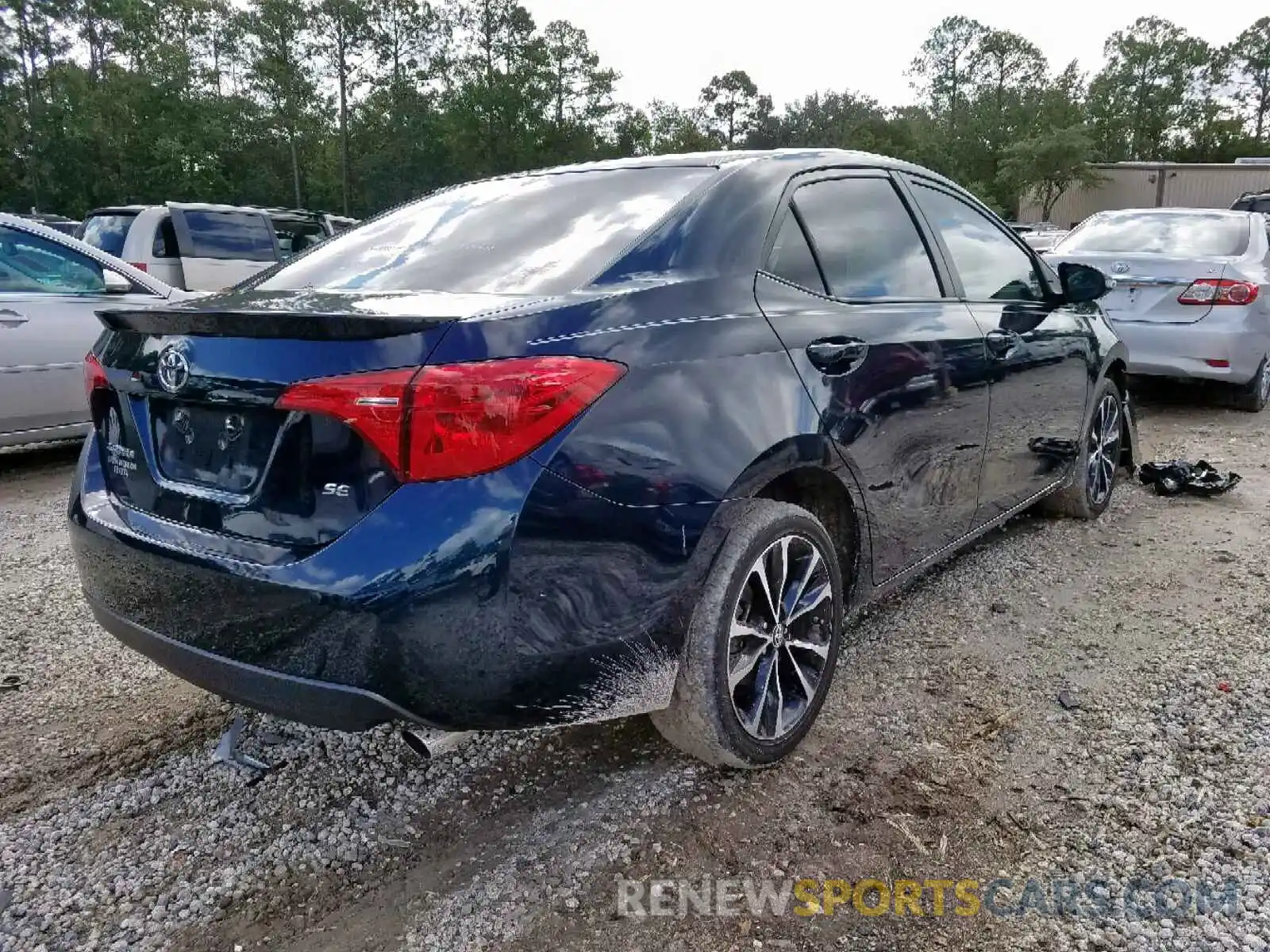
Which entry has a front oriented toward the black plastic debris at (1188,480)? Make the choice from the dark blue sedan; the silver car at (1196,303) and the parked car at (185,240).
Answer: the dark blue sedan

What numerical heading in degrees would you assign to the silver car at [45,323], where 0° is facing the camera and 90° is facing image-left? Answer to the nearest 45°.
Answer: approximately 270°

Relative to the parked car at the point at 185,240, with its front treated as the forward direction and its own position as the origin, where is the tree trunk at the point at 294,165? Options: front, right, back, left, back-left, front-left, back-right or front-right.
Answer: front-left

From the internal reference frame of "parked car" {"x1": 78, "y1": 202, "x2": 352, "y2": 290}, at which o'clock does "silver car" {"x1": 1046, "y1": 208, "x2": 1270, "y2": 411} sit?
The silver car is roughly at 3 o'clock from the parked car.

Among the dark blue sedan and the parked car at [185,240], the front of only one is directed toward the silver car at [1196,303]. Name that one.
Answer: the dark blue sedan

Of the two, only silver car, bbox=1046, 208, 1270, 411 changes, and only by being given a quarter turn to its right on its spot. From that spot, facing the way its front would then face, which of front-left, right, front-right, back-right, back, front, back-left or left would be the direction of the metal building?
back-left

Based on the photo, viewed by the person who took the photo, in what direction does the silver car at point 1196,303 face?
facing away from the viewer and to the right of the viewer

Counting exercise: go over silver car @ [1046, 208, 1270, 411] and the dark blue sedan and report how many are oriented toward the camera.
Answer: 0
